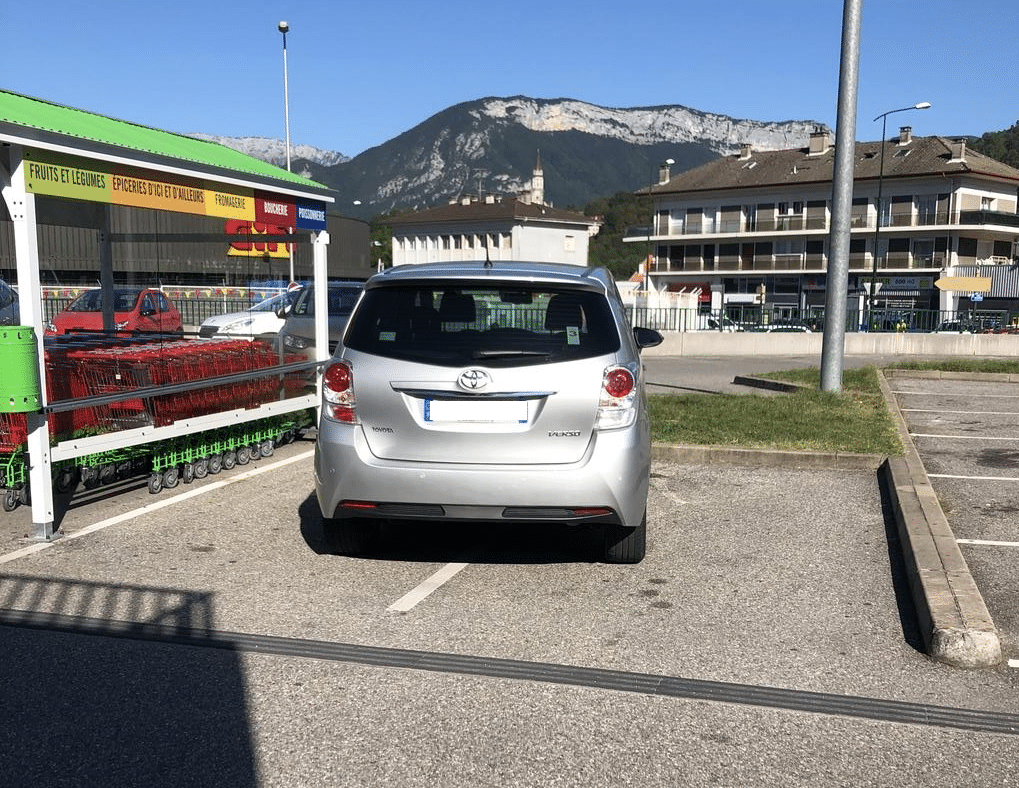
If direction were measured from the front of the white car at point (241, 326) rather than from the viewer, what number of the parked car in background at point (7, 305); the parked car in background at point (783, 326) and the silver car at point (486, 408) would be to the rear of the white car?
1

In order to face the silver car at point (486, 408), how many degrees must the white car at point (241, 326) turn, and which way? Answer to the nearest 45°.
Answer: approximately 45° to its left

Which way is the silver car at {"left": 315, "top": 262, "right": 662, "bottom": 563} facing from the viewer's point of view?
away from the camera

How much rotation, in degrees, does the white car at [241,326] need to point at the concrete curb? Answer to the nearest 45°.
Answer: approximately 90° to its left

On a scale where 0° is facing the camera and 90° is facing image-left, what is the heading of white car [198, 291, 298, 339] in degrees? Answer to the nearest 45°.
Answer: approximately 45°

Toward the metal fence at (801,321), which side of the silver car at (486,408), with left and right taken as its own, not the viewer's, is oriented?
front

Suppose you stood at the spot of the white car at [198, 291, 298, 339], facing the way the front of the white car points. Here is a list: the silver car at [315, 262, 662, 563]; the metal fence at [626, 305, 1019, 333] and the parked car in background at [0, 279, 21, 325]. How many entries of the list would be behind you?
1
